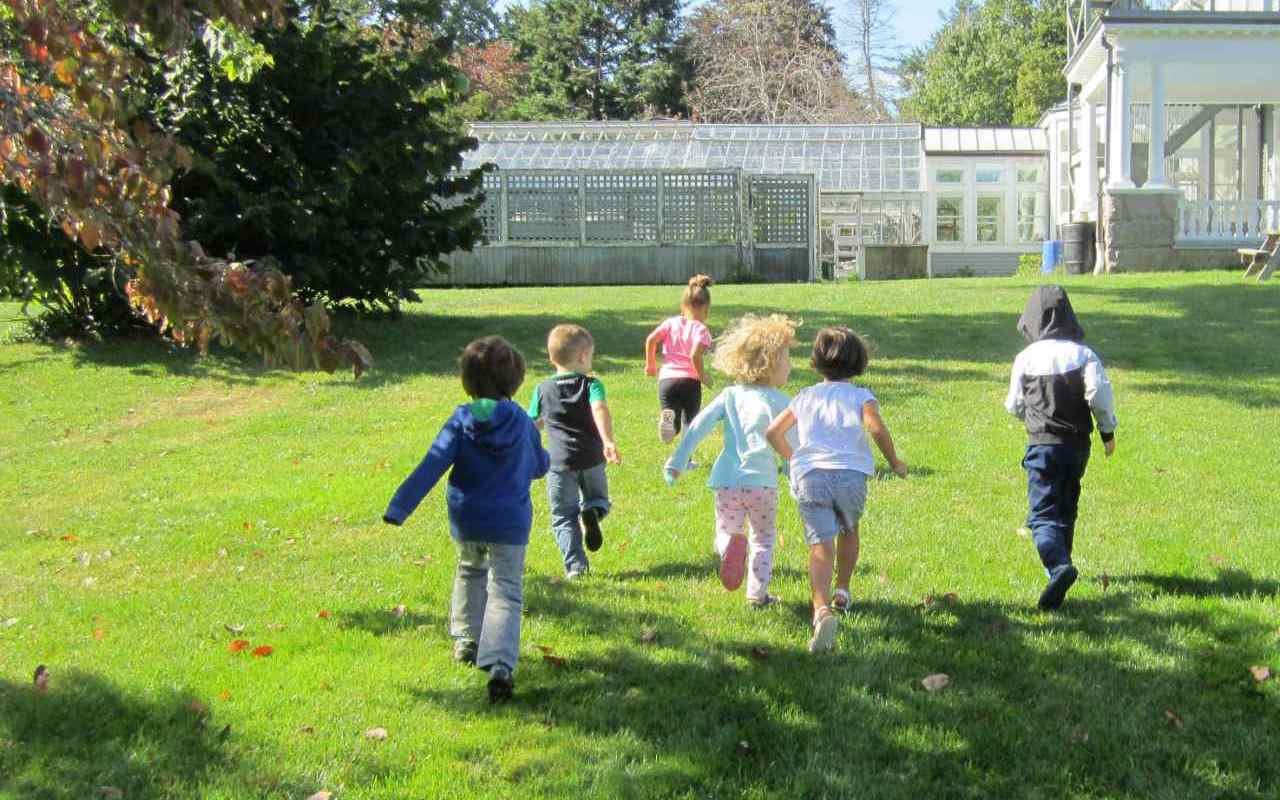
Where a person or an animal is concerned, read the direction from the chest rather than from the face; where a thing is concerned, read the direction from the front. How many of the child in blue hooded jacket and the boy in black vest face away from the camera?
2

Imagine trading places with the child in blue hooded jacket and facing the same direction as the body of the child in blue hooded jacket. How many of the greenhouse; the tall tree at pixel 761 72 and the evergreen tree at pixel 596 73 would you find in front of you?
3

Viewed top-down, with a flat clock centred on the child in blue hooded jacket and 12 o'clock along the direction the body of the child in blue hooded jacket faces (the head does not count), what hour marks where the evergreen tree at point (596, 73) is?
The evergreen tree is roughly at 12 o'clock from the child in blue hooded jacket.

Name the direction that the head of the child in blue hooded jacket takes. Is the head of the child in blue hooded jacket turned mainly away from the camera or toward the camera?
away from the camera

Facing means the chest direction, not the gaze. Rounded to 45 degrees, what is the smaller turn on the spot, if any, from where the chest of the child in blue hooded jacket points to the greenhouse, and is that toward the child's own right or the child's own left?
0° — they already face it

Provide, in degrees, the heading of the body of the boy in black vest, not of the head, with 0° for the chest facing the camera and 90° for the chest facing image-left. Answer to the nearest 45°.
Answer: approximately 180°

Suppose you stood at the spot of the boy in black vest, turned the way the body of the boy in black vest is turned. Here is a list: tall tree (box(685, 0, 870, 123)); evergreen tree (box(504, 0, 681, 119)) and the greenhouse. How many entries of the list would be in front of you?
3

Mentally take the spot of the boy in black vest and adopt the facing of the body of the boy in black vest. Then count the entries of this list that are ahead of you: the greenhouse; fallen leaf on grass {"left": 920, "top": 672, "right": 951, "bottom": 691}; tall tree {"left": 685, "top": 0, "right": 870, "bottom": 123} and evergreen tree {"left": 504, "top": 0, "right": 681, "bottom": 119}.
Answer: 3

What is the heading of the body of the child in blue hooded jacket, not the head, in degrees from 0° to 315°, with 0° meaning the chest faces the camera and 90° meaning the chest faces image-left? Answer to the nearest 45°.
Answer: approximately 180°

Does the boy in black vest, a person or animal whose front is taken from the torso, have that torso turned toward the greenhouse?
yes

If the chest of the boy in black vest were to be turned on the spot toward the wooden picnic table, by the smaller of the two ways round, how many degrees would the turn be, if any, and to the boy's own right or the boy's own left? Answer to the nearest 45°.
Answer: approximately 45° to the boy's own right
